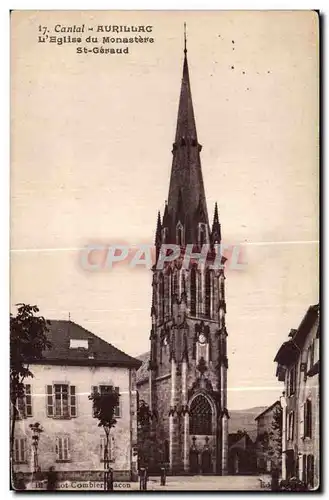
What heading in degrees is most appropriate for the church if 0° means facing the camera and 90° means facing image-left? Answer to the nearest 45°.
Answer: approximately 315°

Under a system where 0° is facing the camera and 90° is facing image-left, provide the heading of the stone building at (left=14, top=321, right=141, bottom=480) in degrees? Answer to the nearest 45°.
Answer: approximately 0°
